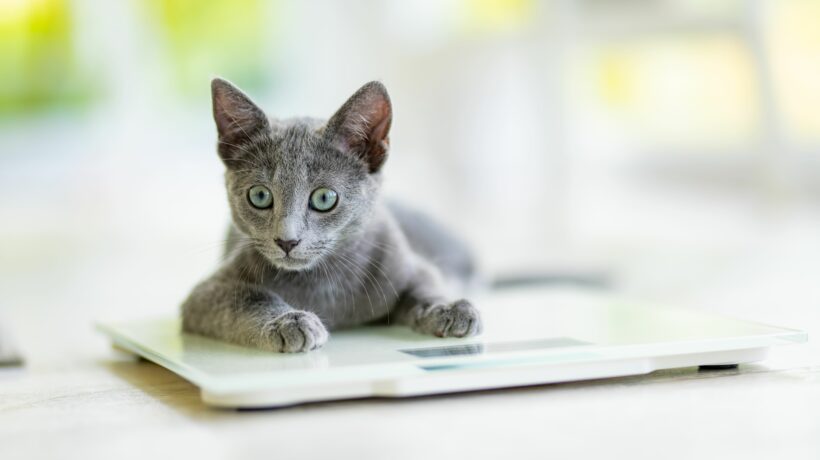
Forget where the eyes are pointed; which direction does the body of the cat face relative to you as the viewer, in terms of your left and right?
facing the viewer and to the left of the viewer
